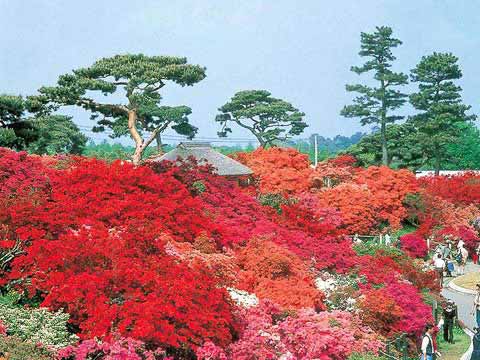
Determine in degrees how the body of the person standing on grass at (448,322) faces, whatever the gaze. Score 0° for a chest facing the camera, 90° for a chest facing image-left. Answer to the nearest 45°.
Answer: approximately 0°

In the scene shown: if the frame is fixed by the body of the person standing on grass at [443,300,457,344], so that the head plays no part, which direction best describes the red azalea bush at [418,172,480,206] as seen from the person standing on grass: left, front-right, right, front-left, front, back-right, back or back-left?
back

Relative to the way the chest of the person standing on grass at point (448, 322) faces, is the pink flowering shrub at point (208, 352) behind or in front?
in front

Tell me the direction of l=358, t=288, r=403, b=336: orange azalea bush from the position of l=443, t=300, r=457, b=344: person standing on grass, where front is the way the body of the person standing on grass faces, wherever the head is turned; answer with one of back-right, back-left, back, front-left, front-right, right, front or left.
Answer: front-right

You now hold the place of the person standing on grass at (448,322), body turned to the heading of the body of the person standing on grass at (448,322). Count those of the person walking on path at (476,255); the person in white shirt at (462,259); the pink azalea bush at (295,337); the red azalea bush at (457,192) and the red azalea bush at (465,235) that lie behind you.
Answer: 4

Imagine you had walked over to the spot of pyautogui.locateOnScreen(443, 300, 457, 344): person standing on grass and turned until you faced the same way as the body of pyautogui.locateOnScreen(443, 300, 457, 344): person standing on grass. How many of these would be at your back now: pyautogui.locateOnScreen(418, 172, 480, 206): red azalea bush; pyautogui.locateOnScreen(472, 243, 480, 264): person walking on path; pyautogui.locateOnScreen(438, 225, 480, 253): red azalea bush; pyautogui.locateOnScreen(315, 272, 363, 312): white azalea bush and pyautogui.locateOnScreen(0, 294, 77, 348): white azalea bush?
3

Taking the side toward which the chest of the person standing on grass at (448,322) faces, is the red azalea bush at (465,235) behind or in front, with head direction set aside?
behind

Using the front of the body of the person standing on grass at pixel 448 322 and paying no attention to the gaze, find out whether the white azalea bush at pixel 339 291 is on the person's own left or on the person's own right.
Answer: on the person's own right

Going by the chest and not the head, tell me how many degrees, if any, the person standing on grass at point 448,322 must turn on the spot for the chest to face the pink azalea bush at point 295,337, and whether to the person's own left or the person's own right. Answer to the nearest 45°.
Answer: approximately 45° to the person's own right

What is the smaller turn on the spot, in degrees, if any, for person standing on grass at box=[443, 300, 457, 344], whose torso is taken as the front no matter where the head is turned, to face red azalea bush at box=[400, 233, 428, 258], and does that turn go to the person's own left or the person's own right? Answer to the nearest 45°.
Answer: approximately 180°
